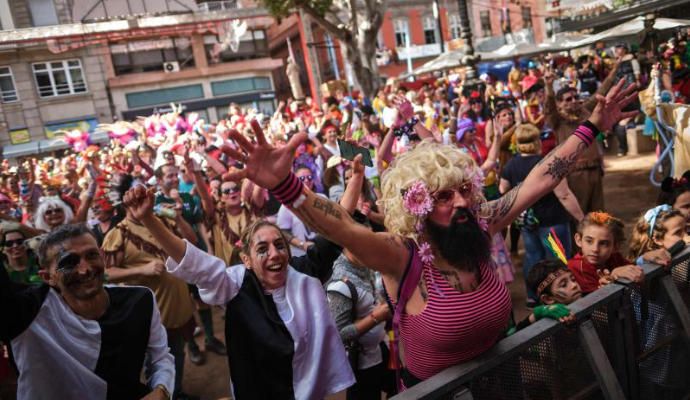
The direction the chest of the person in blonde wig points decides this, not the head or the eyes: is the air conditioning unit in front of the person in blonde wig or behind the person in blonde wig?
behind

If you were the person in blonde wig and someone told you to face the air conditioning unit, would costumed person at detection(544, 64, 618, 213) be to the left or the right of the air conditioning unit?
right

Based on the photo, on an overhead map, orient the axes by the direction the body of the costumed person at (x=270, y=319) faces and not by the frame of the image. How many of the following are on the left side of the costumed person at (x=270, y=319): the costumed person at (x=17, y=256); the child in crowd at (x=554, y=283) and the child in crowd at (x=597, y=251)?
2

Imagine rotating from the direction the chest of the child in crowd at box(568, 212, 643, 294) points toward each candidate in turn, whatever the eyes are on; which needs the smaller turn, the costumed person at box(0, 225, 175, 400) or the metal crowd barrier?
the metal crowd barrier

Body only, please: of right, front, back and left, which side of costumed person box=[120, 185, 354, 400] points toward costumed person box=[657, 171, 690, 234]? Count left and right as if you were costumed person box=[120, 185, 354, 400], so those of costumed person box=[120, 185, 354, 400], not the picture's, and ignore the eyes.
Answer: left

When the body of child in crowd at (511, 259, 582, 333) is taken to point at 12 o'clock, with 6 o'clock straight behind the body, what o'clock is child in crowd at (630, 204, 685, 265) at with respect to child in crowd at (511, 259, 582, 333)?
child in crowd at (630, 204, 685, 265) is roughly at 9 o'clock from child in crowd at (511, 259, 582, 333).

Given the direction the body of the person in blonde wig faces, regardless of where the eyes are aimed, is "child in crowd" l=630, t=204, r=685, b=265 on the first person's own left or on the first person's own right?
on the first person's own left

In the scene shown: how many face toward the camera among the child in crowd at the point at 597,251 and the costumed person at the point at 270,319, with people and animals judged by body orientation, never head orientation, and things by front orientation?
2
